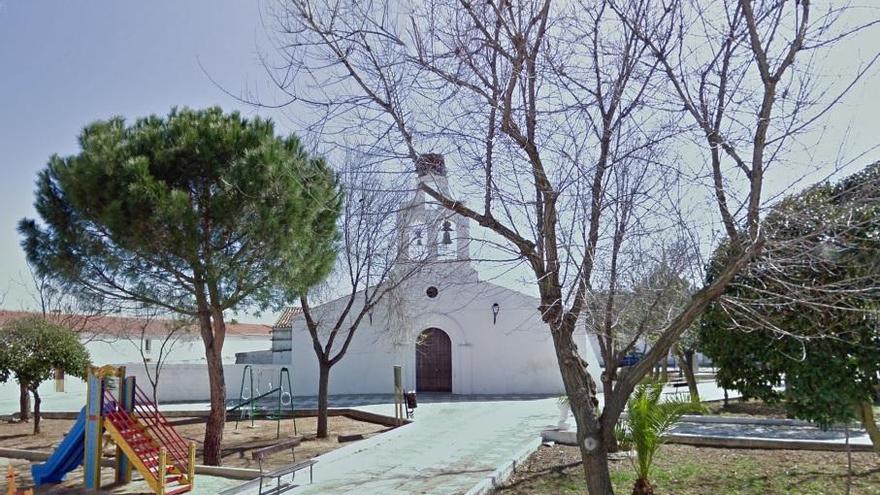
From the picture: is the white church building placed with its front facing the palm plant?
yes

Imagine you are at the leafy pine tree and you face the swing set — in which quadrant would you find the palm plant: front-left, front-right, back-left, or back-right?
back-right

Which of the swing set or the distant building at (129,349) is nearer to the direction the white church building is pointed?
the swing set

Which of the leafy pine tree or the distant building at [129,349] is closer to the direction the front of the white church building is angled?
the leafy pine tree

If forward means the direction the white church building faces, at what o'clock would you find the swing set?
The swing set is roughly at 1 o'clock from the white church building.

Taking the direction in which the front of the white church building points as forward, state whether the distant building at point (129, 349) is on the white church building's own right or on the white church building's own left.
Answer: on the white church building's own right
